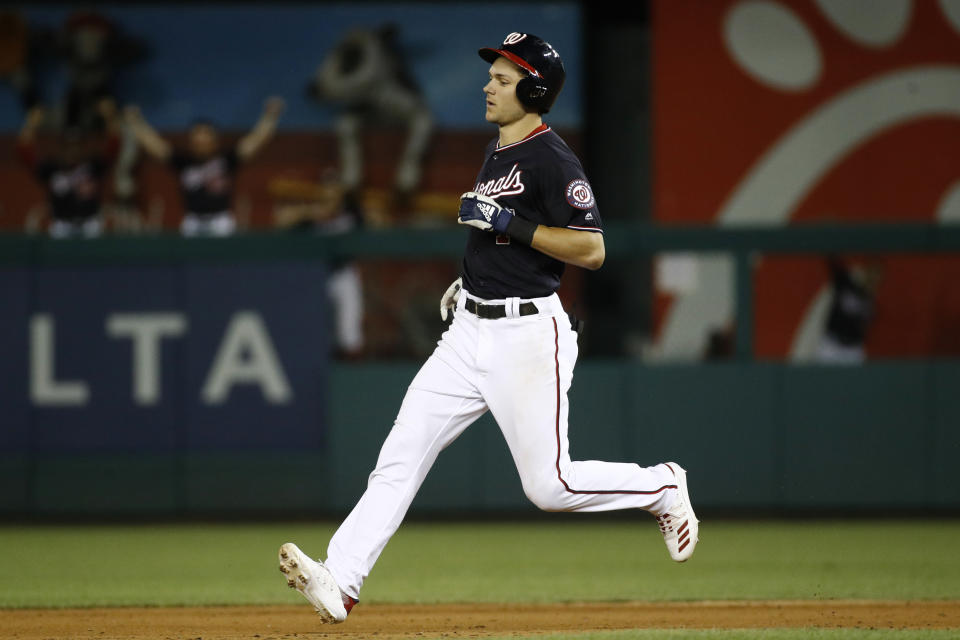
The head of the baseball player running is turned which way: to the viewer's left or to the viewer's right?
to the viewer's left

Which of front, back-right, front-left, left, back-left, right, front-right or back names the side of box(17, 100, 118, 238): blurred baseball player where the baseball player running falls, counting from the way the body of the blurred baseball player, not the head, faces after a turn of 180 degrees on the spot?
back

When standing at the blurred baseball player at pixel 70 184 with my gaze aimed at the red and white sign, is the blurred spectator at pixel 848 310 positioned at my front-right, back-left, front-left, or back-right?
front-right

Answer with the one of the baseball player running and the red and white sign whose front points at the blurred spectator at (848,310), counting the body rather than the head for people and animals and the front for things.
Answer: the red and white sign

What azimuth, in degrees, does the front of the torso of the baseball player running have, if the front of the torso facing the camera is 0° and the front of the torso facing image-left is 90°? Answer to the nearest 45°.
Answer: approximately 45°

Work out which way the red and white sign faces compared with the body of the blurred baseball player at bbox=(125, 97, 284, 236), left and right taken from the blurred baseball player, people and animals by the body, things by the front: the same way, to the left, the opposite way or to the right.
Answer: the same way

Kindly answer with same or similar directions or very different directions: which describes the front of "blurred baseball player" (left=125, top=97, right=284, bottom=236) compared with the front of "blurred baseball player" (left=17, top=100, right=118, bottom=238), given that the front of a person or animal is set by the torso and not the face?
same or similar directions

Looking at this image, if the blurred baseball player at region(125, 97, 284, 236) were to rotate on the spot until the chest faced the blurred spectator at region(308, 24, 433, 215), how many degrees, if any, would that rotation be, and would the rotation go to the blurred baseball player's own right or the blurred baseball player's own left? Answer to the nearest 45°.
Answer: approximately 135° to the blurred baseball player's own left

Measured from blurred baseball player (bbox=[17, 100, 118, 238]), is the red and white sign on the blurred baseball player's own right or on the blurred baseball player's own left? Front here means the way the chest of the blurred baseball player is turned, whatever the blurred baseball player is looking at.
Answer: on the blurred baseball player's own left

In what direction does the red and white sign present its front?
toward the camera

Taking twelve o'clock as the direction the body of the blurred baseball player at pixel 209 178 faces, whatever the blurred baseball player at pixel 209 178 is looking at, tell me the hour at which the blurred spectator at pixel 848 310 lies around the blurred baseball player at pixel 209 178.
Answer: the blurred spectator at pixel 848 310 is roughly at 10 o'clock from the blurred baseball player at pixel 209 178.

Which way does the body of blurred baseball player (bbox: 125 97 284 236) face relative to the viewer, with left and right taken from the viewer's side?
facing the viewer

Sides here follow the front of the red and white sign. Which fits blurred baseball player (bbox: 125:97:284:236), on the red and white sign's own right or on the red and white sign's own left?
on the red and white sign's own right

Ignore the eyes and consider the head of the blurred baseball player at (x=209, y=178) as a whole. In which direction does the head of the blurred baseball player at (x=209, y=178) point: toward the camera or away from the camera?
toward the camera

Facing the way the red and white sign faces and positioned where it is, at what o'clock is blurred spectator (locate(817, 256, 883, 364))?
The blurred spectator is roughly at 12 o'clock from the red and white sign.

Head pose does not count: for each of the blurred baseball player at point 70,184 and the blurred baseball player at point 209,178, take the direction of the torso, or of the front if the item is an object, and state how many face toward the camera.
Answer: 2
